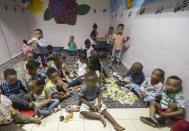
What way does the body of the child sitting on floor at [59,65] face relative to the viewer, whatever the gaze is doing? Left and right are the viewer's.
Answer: facing the viewer and to the right of the viewer

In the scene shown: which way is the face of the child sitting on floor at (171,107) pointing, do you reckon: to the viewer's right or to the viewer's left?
to the viewer's left

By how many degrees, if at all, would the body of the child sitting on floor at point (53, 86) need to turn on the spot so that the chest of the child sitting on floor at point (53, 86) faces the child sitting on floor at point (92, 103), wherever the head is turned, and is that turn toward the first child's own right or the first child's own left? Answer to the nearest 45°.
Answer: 0° — they already face them

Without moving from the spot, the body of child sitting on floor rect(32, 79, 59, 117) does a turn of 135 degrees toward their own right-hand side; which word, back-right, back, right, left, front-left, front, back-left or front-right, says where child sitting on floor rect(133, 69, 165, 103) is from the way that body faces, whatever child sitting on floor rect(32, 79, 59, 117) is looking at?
back

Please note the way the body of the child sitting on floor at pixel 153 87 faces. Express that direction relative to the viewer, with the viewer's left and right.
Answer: facing the viewer and to the left of the viewer

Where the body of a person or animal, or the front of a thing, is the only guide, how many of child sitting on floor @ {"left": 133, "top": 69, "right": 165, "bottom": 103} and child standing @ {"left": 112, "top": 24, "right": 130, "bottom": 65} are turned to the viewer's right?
0

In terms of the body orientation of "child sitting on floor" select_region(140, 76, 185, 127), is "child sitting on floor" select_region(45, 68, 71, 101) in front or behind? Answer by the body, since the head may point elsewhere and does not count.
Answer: in front

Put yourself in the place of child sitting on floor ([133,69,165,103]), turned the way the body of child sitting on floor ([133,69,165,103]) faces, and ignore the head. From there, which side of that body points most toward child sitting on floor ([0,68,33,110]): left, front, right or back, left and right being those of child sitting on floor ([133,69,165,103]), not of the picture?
front

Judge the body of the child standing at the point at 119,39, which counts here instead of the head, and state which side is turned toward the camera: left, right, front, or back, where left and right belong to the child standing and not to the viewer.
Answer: front
